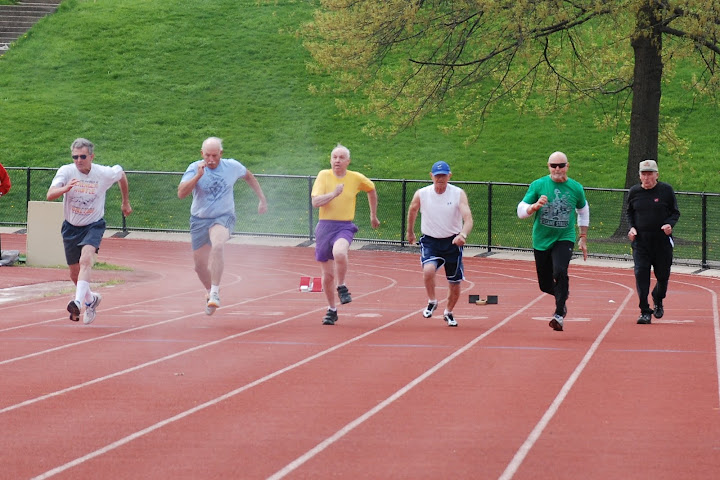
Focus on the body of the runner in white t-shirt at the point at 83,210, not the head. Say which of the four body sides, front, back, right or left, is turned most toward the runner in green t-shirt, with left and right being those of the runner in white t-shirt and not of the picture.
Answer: left

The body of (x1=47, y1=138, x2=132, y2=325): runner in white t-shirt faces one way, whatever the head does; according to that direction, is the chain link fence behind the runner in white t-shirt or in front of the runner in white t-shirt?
behind

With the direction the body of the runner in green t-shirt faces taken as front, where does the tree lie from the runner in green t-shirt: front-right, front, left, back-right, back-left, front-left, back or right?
back

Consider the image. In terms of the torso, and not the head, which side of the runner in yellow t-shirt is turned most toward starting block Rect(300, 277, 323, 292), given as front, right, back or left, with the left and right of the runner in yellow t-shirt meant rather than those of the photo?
back

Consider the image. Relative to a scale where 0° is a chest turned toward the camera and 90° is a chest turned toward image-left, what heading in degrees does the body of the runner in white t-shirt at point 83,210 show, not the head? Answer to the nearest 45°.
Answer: approximately 0°

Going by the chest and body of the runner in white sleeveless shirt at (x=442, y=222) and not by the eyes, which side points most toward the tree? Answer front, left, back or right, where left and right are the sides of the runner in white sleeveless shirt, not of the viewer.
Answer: back

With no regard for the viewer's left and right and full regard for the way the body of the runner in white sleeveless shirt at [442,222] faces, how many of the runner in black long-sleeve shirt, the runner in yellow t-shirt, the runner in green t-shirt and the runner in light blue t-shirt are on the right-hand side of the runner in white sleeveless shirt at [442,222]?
2

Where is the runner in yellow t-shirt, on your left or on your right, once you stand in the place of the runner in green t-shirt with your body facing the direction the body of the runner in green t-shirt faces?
on your right
